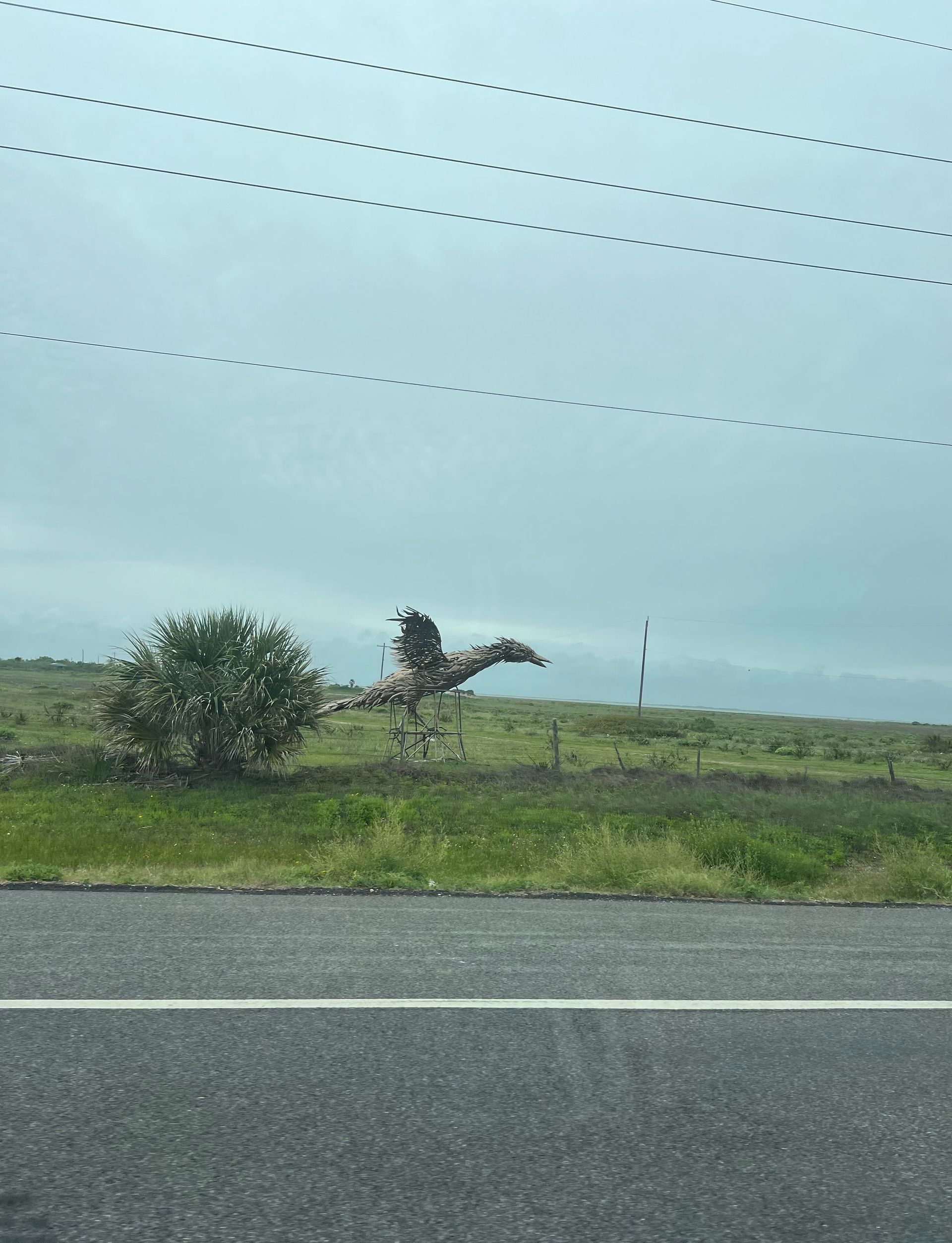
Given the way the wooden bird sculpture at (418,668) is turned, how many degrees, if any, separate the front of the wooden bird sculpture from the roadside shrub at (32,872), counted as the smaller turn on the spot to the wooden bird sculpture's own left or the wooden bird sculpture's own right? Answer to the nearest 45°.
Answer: approximately 90° to the wooden bird sculpture's own right

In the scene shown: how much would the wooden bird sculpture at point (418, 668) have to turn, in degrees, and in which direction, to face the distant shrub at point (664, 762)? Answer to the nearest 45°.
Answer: approximately 45° to its left

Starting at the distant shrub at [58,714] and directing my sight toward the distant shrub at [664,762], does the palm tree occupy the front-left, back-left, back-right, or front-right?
front-right

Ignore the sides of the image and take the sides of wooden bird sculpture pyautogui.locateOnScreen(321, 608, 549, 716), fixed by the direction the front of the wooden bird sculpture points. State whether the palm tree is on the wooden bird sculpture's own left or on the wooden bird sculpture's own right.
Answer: on the wooden bird sculpture's own right

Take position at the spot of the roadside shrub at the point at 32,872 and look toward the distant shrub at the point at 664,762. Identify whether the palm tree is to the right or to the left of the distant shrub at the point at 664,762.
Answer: left

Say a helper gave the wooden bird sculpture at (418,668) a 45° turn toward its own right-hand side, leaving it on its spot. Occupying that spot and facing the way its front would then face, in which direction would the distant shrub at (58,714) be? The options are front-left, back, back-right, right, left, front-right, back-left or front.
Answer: back

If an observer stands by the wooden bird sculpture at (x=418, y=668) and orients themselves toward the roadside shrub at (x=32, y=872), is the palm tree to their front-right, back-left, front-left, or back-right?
front-right

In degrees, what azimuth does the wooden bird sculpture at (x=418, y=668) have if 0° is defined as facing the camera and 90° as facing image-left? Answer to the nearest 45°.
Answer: approximately 270°

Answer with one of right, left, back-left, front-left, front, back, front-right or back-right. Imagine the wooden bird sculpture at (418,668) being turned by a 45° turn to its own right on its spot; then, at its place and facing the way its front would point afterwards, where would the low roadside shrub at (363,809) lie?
front-right
